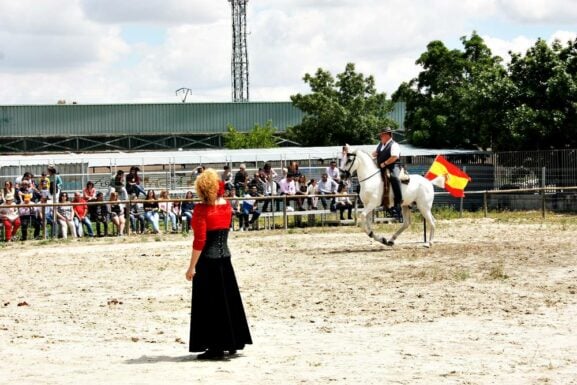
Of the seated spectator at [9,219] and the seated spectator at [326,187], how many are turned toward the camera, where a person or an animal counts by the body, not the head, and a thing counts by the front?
2

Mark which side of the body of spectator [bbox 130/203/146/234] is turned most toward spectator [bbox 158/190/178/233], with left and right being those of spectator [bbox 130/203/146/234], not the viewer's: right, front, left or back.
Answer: left

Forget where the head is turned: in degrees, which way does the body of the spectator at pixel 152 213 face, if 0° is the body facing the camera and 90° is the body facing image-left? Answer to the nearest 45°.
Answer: approximately 0°

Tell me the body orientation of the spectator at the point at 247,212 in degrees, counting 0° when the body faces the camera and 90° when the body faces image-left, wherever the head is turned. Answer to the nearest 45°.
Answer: approximately 315°

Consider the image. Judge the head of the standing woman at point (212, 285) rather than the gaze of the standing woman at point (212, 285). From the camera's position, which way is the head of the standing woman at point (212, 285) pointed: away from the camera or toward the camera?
away from the camera

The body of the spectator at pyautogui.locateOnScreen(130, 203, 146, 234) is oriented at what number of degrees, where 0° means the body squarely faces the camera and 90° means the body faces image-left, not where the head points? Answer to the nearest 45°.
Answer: approximately 0°

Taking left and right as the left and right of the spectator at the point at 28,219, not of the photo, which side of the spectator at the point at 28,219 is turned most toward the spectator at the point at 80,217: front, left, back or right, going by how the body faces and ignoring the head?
left

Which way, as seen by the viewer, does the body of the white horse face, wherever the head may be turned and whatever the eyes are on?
to the viewer's left
